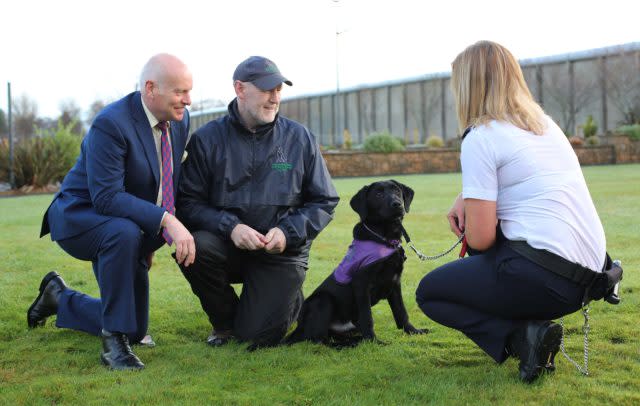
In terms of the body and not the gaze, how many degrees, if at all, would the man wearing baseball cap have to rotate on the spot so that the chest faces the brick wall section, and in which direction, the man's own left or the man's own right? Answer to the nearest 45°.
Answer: approximately 180°

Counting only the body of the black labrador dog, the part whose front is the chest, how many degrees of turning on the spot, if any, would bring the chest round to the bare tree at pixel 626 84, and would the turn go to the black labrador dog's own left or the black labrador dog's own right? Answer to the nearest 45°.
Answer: approximately 135° to the black labrador dog's own left

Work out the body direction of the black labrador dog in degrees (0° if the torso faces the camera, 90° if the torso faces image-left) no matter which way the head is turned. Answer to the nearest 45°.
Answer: approximately 315°

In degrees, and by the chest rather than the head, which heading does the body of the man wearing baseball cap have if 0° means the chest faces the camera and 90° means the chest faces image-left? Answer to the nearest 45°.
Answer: approximately 0°

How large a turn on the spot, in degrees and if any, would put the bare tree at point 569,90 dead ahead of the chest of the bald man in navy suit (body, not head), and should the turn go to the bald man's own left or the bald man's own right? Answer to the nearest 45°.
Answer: approximately 90° to the bald man's own left

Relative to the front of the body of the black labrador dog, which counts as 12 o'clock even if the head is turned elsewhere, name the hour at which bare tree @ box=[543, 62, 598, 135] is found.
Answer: The bare tree is roughly at 8 o'clock from the black labrador dog.

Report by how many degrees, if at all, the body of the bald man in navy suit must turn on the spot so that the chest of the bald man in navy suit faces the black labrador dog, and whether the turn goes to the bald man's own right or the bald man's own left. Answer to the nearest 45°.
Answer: approximately 45° to the bald man's own left

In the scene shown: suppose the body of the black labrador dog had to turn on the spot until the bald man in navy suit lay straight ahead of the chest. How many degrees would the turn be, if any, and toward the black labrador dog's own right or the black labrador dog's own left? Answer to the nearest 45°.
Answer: approximately 135° to the black labrador dog's own right

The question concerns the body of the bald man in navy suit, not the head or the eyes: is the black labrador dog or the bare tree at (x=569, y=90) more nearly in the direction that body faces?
the black labrador dog

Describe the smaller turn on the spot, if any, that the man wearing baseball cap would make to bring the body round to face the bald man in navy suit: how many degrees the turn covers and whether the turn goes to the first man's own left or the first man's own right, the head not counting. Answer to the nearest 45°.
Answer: approximately 45° to the first man's own right

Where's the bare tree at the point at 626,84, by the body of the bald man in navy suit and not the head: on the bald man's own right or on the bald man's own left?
on the bald man's own left
